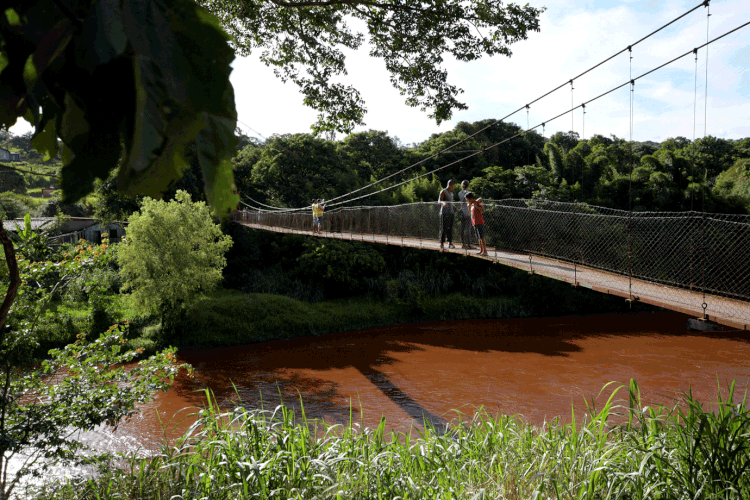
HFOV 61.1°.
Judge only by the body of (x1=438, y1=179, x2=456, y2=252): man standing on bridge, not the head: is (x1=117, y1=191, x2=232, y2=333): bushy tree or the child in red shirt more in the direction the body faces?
the child in red shirt

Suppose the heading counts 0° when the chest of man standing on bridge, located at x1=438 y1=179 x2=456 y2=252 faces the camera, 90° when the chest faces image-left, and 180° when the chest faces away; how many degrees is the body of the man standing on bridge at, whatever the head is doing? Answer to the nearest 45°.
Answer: approximately 315°

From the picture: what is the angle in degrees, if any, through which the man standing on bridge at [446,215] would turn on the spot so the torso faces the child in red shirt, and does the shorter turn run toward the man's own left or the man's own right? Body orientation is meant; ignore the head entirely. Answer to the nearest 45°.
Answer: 0° — they already face them

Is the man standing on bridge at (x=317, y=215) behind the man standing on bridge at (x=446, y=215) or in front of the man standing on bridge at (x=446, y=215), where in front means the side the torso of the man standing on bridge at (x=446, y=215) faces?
behind

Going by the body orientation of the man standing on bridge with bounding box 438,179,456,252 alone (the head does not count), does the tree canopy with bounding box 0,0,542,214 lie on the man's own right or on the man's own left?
on the man's own right

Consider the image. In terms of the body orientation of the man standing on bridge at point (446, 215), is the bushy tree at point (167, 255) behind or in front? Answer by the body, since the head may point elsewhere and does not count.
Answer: behind
